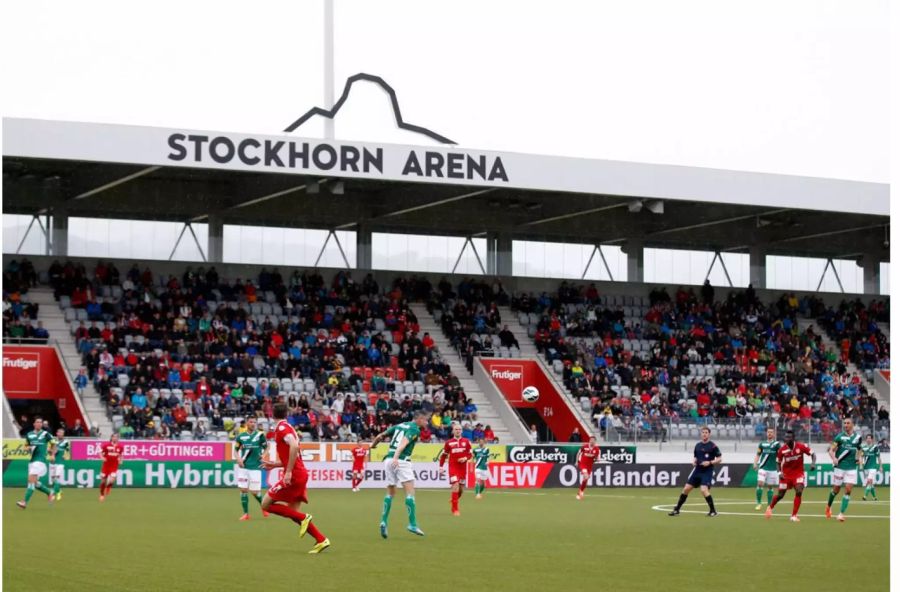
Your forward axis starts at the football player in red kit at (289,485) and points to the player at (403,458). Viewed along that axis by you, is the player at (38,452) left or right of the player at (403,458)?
left

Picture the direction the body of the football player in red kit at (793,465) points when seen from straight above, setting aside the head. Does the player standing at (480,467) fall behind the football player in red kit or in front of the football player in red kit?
behind

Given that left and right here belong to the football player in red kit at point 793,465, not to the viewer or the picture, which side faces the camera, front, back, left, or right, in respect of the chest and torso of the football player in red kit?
front

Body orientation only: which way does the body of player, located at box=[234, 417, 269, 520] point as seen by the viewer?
toward the camera

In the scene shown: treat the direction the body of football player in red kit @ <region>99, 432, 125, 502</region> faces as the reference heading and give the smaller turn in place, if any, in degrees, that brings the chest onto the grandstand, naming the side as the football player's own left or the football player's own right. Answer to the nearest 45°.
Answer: approximately 180°

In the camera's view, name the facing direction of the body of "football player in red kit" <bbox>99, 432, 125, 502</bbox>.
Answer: toward the camera

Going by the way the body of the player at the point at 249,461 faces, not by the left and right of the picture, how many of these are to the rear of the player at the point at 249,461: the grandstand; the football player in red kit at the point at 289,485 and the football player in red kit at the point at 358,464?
2

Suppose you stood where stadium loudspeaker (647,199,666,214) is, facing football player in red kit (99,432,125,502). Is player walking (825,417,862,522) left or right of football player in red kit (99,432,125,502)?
left

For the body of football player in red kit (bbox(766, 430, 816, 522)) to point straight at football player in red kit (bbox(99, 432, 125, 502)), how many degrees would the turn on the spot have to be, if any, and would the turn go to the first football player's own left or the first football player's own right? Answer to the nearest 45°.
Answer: approximately 90° to the first football player's own right

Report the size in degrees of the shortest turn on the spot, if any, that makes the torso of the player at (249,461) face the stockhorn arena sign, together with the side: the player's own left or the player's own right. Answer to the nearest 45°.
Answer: approximately 180°

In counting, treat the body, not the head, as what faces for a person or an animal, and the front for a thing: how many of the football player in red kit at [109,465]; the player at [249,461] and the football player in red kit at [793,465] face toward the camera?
3

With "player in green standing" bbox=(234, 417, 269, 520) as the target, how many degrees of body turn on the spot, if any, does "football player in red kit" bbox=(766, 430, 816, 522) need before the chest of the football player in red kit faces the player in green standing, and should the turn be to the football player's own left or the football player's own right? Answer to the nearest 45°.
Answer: approximately 90° to the football player's own right
